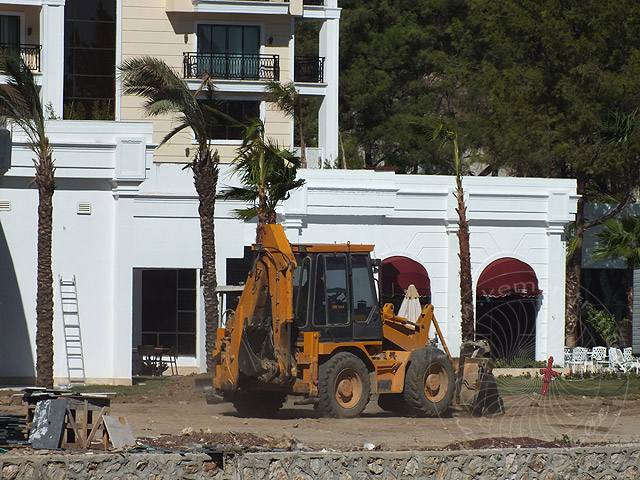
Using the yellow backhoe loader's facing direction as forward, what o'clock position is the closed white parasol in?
The closed white parasol is roughly at 11 o'clock from the yellow backhoe loader.

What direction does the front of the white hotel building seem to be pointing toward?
toward the camera

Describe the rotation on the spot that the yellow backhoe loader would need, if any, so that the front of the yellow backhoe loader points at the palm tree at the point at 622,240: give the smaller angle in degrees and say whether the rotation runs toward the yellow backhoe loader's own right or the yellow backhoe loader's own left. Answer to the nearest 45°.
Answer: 0° — it already faces it

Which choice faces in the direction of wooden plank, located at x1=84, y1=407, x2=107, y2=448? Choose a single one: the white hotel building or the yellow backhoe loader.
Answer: the white hotel building

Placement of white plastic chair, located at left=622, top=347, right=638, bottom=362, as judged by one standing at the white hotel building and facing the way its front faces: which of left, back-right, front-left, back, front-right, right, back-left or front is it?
left

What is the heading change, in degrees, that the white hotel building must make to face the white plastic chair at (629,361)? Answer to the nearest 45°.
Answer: approximately 90° to its left

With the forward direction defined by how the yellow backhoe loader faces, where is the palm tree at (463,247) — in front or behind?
in front

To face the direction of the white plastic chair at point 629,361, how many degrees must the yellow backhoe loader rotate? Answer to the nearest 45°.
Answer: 0° — it already faces it

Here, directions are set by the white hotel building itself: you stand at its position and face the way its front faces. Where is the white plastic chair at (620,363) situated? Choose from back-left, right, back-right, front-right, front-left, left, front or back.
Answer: left

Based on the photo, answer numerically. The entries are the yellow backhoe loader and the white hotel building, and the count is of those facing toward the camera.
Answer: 1

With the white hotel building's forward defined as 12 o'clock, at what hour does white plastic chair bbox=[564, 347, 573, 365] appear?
The white plastic chair is roughly at 9 o'clock from the white hotel building.

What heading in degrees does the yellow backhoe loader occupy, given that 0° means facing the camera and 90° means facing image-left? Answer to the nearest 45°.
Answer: approximately 225°

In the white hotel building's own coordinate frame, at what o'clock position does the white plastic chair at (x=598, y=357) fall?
The white plastic chair is roughly at 9 o'clock from the white hotel building.

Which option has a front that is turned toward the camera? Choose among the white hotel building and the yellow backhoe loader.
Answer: the white hotel building

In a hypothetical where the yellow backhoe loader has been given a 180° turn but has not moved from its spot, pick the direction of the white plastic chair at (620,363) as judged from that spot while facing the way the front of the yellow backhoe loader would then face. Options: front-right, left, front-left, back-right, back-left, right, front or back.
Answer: back

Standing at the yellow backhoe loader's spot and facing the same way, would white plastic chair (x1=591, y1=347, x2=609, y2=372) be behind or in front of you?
in front

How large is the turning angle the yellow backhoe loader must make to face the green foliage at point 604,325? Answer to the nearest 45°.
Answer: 0° — it already faces it
